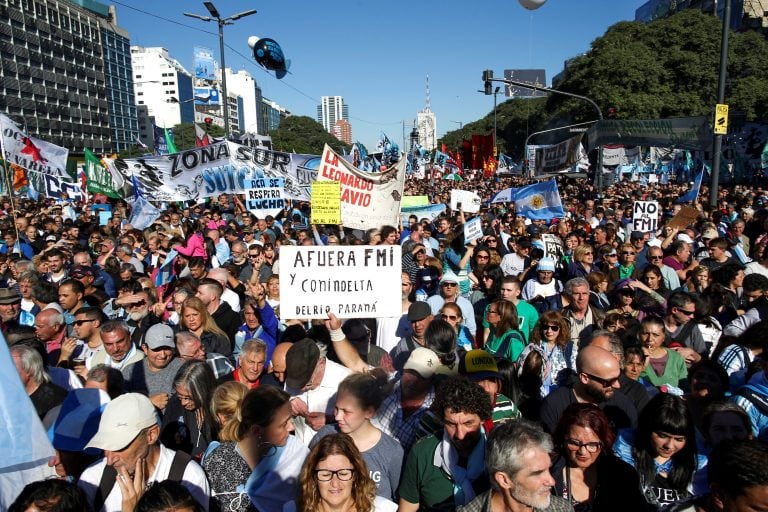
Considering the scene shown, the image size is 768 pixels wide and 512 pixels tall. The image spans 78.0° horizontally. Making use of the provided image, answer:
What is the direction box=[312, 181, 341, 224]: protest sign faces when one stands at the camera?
facing the viewer

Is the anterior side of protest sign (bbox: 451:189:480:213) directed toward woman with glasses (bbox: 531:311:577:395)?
yes

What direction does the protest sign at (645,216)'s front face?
toward the camera

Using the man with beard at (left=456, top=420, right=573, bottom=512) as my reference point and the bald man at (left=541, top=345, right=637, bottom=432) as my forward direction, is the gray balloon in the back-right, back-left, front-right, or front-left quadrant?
front-left

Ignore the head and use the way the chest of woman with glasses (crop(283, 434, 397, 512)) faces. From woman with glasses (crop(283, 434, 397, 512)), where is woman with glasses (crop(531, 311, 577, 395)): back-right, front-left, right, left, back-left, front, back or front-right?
back-left

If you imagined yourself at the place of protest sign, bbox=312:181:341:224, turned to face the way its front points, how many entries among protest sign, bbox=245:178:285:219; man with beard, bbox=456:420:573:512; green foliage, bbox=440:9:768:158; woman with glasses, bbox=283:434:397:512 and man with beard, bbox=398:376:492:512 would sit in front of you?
3

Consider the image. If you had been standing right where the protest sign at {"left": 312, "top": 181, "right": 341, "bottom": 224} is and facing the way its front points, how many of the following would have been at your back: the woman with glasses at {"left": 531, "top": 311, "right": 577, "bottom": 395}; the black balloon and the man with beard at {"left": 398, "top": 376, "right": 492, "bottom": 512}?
1

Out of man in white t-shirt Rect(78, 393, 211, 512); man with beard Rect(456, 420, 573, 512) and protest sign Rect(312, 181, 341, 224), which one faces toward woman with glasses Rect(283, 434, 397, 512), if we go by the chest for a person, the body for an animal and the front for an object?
the protest sign

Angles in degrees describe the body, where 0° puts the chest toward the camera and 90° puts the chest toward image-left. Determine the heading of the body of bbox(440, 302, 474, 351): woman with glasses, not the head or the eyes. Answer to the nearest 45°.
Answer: approximately 45°

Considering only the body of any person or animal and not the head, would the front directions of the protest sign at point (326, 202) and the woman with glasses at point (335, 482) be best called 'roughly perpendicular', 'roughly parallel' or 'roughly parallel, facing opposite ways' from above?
roughly parallel

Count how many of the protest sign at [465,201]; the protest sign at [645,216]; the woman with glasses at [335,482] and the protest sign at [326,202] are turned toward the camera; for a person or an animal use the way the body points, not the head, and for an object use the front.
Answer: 4

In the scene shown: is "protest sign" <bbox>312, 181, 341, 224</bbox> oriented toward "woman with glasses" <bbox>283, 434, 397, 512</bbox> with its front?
yes

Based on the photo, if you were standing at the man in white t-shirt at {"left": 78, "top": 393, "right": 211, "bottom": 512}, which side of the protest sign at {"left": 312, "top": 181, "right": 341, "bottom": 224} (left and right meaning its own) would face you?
front

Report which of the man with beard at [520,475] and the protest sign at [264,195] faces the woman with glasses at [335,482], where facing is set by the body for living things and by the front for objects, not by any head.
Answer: the protest sign

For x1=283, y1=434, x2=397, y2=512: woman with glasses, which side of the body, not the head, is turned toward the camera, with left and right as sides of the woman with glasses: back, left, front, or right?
front

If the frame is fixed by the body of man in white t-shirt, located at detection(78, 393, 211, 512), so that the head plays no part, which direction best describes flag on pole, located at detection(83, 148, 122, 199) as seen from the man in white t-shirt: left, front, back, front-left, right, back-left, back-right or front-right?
back-right

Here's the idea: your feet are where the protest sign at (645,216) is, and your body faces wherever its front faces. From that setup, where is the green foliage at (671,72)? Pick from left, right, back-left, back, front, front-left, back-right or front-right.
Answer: back
